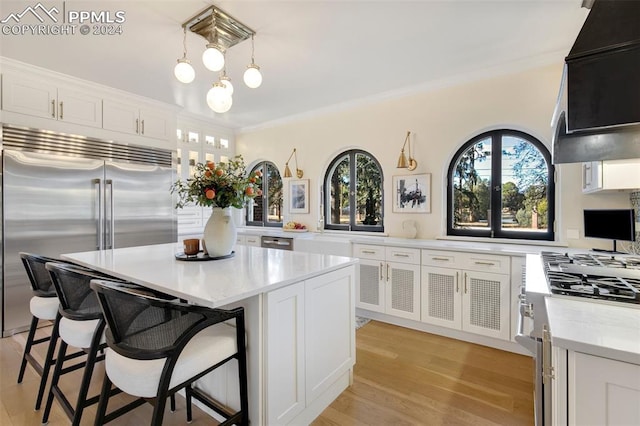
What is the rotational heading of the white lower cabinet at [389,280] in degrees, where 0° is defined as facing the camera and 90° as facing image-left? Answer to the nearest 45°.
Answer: approximately 45°

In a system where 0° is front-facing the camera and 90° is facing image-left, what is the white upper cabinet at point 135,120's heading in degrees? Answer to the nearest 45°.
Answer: approximately 315°

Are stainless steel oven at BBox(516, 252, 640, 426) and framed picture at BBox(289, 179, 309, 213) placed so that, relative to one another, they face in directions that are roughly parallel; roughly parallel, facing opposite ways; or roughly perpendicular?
roughly perpendicular

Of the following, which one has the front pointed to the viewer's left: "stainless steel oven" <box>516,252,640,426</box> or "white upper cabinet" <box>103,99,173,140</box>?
the stainless steel oven

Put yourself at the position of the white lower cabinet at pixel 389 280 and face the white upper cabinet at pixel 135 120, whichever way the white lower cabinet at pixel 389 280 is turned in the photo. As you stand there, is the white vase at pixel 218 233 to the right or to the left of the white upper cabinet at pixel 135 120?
left

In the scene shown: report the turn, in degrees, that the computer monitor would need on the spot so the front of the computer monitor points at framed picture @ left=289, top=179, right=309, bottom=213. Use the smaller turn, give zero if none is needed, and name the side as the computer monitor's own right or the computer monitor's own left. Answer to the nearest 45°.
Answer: approximately 45° to the computer monitor's own right

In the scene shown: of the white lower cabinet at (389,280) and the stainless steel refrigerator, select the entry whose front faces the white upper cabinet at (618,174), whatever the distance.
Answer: the stainless steel refrigerator

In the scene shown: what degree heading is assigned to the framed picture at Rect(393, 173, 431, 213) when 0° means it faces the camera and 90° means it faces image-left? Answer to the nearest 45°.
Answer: approximately 45°

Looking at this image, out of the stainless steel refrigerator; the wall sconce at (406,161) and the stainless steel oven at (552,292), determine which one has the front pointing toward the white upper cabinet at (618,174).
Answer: the stainless steel refrigerator

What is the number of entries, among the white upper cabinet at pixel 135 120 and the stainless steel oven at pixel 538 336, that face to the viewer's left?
1

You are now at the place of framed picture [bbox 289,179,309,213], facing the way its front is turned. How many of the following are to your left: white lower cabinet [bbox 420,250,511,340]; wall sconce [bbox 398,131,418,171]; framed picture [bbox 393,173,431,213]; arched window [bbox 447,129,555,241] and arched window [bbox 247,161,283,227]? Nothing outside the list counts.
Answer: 4

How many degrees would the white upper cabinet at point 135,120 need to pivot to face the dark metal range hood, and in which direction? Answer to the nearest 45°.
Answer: approximately 45° to its right

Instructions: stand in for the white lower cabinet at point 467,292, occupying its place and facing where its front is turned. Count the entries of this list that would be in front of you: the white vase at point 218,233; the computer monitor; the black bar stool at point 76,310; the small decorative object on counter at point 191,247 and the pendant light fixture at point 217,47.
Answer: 4

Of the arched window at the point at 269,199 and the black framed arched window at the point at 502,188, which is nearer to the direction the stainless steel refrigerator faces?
the black framed arched window
